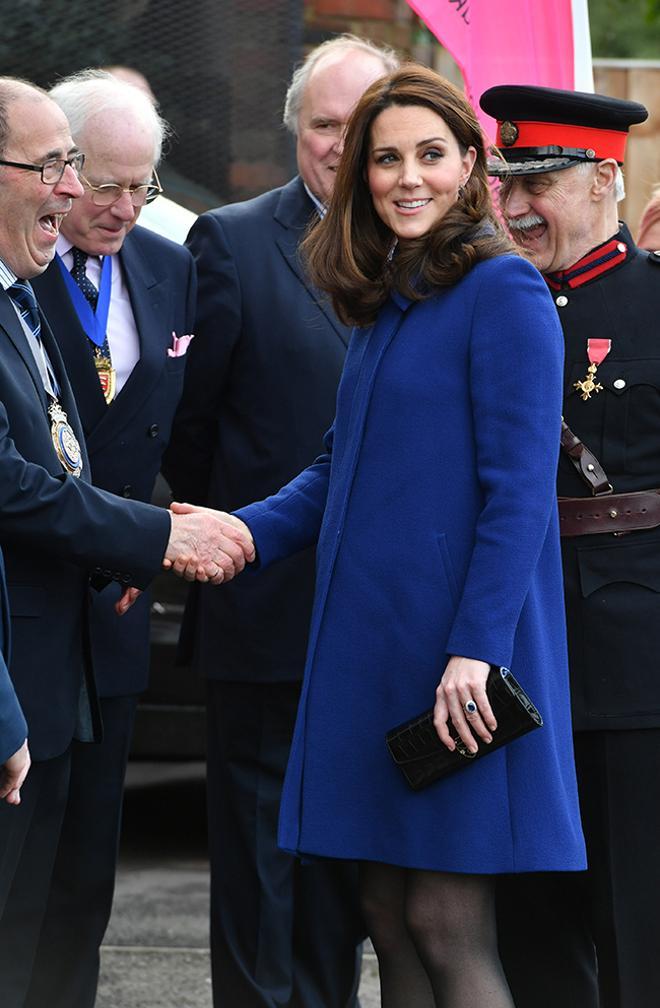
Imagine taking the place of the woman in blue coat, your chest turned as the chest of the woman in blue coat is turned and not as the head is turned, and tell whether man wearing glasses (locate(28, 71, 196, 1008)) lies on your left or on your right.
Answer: on your right

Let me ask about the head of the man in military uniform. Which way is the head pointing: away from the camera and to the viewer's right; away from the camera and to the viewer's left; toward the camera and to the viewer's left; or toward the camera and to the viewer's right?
toward the camera and to the viewer's left

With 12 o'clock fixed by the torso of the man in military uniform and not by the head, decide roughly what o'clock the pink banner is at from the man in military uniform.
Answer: The pink banner is roughly at 4 o'clock from the man in military uniform.

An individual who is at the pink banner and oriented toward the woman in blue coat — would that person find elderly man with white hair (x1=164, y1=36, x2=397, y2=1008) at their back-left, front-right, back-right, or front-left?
front-right

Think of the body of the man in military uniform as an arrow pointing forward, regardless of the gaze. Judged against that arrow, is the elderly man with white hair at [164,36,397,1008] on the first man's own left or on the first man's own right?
on the first man's own right

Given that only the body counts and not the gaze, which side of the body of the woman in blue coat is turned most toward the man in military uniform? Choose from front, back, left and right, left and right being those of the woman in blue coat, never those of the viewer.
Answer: back

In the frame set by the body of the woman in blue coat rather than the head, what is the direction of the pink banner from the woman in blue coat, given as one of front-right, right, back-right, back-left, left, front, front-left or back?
back-right

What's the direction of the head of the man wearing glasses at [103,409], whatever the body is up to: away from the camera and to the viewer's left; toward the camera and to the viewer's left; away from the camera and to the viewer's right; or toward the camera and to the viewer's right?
toward the camera and to the viewer's right

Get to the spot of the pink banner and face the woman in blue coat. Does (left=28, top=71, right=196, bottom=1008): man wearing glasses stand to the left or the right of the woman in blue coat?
right

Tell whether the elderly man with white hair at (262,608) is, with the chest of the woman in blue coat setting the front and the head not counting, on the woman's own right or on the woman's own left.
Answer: on the woman's own right

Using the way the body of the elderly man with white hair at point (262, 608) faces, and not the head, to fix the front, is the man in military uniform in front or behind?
in front

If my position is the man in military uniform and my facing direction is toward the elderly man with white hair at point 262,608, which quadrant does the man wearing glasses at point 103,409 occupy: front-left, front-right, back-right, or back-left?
front-left

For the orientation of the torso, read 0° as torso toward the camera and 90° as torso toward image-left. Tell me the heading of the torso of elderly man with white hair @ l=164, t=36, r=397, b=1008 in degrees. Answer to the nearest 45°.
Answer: approximately 315°

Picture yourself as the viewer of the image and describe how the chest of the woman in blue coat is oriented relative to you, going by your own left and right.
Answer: facing the viewer and to the left of the viewer

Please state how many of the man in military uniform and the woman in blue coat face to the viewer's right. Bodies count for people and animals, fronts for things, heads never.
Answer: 0

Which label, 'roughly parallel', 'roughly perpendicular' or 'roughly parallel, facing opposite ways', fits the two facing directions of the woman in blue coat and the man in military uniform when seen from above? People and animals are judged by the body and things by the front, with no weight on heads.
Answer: roughly parallel
